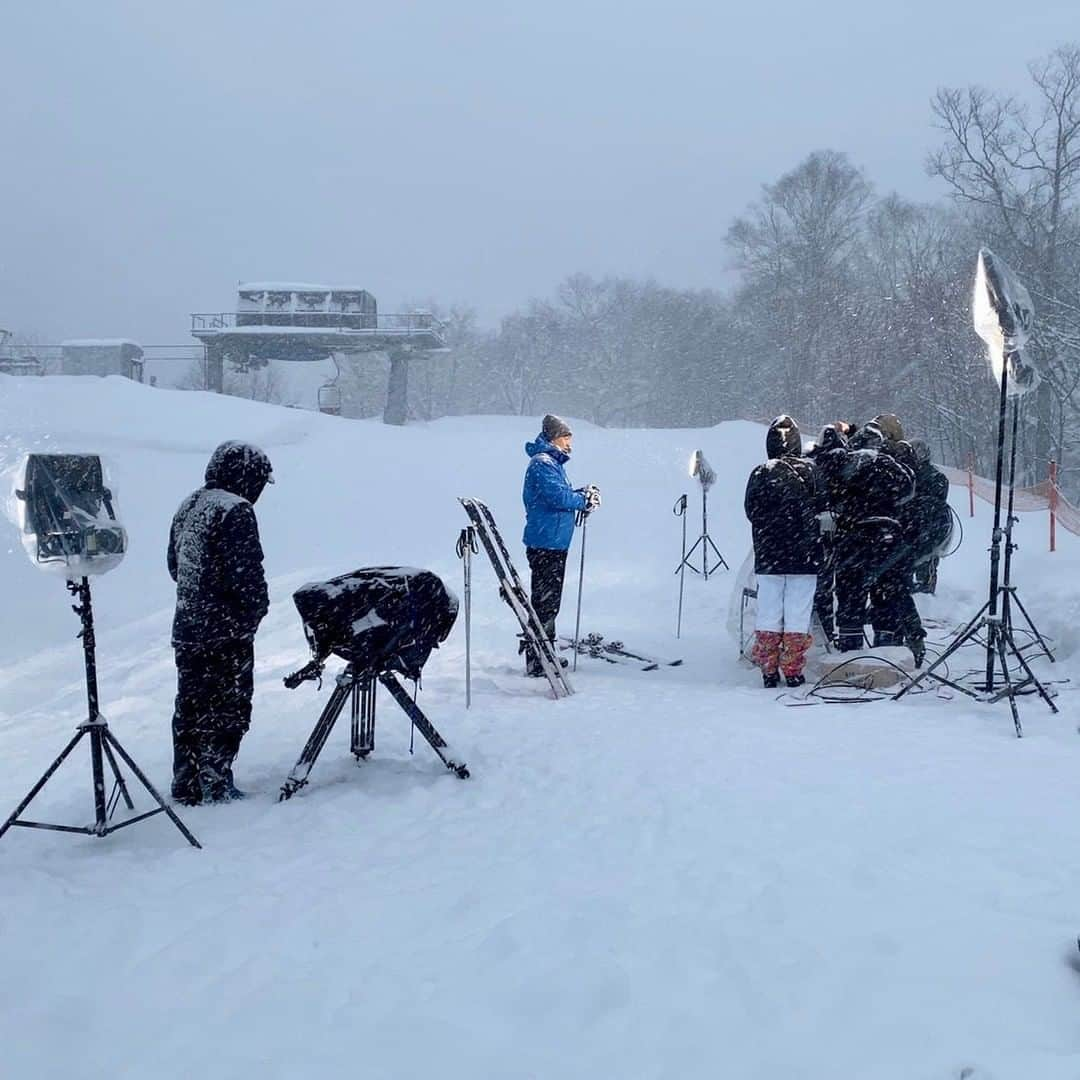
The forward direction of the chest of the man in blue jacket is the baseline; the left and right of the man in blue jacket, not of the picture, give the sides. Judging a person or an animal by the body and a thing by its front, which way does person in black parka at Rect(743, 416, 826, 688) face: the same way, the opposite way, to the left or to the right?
to the left

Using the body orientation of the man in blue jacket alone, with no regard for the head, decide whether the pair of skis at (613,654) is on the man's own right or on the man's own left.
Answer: on the man's own left

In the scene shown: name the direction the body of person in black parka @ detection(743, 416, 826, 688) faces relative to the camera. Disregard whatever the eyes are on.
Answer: away from the camera

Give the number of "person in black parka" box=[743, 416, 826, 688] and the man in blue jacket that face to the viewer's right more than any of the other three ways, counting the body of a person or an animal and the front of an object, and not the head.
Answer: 1

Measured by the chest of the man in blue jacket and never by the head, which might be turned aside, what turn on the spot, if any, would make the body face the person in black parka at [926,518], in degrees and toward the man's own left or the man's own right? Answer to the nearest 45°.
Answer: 0° — they already face them

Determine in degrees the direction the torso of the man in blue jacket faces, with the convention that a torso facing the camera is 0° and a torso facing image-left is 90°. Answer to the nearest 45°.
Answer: approximately 270°

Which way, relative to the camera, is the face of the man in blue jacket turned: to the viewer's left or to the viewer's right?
to the viewer's right

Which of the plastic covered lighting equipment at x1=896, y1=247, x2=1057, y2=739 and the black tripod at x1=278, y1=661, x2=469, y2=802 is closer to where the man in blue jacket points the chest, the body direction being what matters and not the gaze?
the plastic covered lighting equipment

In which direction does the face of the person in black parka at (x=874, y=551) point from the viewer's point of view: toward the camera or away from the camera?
away from the camera

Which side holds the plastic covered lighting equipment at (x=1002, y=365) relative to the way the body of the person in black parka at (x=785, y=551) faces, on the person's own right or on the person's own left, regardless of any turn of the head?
on the person's own right

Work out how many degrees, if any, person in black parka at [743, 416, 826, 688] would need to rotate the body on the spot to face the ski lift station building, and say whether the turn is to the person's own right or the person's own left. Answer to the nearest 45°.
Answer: approximately 45° to the person's own left

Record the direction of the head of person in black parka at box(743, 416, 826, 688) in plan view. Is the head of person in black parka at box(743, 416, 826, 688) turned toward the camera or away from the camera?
away from the camera

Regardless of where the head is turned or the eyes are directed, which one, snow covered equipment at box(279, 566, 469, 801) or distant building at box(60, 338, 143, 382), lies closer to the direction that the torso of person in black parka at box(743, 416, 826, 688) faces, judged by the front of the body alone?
the distant building

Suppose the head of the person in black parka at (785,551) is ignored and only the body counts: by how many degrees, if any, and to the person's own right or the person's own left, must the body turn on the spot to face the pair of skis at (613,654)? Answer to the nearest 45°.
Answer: approximately 45° to the person's own left

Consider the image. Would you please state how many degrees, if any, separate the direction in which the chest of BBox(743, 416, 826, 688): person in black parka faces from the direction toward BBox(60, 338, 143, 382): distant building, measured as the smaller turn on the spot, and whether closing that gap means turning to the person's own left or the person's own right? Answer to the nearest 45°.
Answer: approximately 45° to the person's own left

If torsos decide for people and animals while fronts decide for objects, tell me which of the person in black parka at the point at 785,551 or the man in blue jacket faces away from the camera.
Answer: the person in black parka

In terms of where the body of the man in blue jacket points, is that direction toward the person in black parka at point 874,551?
yes
